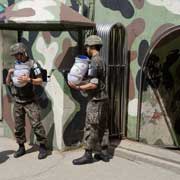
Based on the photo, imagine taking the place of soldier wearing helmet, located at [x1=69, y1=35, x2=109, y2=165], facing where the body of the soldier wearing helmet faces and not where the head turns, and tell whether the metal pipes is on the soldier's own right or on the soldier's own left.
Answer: on the soldier's own right

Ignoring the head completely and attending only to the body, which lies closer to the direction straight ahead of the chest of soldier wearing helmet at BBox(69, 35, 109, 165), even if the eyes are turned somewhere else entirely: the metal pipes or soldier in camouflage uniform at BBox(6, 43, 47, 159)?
the soldier in camouflage uniform

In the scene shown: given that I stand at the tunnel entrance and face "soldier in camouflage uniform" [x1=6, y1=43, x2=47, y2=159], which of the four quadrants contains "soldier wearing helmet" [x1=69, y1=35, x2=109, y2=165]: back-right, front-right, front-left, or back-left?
front-left

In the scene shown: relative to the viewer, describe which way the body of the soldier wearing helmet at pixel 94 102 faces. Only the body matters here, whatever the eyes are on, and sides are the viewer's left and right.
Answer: facing to the left of the viewer

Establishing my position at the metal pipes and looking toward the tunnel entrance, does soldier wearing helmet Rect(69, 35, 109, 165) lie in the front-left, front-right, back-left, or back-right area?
back-right

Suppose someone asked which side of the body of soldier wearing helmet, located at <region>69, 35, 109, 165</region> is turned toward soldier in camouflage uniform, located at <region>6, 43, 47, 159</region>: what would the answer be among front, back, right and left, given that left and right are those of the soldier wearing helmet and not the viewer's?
front

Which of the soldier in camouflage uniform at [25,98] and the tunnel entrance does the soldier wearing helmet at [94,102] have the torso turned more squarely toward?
the soldier in camouflage uniform

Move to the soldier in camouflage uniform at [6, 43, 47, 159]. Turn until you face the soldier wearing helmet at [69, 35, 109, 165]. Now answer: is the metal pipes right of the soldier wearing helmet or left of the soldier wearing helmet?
left

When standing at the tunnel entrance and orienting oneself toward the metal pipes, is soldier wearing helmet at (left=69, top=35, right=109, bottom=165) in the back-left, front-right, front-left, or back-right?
front-left
